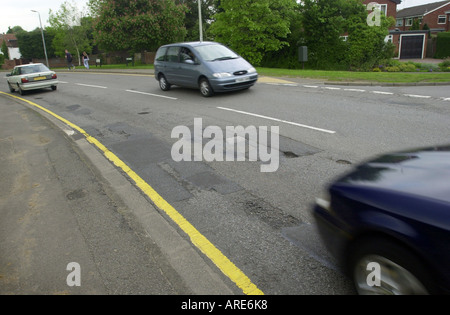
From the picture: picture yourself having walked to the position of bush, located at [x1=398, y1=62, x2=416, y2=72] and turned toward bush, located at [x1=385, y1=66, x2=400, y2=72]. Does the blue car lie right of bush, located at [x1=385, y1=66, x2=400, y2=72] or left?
left

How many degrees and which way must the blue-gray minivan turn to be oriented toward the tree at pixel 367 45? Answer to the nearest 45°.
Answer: approximately 90° to its left

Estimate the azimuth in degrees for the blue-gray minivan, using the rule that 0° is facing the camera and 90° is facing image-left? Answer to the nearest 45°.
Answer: approximately 315°

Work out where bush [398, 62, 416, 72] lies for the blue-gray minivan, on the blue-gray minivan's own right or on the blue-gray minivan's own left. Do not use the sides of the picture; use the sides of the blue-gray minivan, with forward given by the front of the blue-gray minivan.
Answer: on the blue-gray minivan's own left

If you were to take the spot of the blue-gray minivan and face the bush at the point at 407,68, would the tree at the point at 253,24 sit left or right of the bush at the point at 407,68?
left

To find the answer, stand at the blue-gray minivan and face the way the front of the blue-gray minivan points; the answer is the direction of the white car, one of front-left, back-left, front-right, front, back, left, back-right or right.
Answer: back

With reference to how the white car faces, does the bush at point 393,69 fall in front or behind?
behind

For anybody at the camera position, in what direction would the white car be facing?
facing away from the viewer and to the left of the viewer

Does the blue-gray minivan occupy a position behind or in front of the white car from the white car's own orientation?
behind
